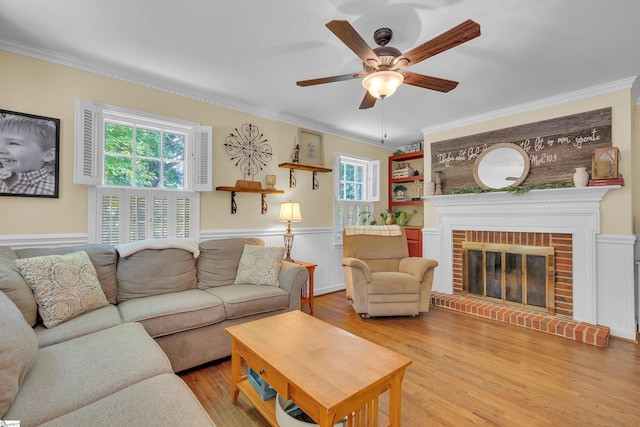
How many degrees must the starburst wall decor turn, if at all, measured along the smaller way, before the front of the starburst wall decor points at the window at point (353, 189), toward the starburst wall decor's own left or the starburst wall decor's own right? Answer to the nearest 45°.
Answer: approximately 90° to the starburst wall decor's own left

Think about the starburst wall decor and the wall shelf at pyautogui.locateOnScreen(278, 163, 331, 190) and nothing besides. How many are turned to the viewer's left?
0

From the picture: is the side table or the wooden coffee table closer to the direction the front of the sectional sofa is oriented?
the wooden coffee table

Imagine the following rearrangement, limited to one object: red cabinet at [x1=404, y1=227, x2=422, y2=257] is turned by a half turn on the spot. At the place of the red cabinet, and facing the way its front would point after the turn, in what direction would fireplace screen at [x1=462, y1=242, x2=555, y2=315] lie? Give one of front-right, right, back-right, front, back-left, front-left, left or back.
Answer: right

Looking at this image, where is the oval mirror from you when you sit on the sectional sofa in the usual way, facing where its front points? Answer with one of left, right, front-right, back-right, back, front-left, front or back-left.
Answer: front-left

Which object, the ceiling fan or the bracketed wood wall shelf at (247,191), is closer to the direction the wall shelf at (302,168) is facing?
the ceiling fan

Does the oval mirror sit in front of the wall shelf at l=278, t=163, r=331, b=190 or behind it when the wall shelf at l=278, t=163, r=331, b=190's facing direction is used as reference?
in front

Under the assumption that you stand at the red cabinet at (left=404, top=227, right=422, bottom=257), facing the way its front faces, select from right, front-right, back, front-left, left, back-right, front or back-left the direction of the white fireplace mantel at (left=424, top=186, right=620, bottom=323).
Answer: left

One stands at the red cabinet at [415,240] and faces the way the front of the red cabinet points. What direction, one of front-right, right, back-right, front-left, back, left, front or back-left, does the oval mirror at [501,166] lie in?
left

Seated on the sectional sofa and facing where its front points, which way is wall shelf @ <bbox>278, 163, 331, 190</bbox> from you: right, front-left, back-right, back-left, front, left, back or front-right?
left

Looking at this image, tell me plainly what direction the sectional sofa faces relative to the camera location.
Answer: facing the viewer and to the right of the viewer

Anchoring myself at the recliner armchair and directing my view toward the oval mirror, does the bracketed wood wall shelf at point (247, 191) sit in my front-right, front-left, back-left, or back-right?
back-left
